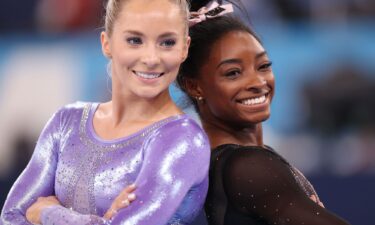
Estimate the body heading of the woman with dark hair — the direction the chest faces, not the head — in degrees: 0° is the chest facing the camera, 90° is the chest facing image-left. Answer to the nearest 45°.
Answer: approximately 270°
